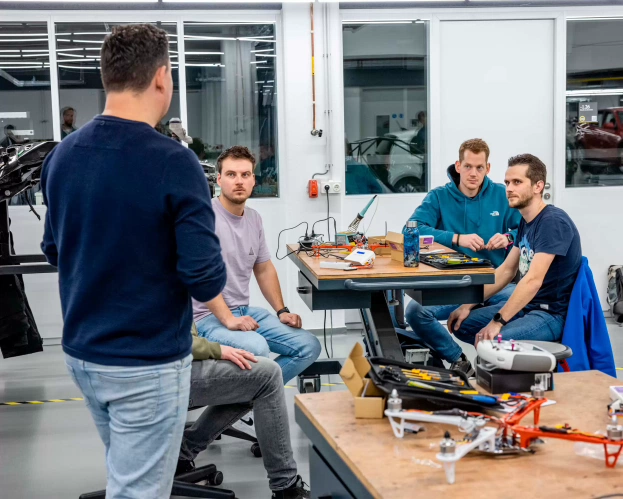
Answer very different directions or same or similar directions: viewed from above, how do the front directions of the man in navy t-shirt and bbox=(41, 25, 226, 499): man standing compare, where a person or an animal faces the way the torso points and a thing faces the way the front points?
very different directions

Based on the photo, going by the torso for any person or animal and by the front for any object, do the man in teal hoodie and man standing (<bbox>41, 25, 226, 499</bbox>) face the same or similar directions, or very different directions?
very different directions

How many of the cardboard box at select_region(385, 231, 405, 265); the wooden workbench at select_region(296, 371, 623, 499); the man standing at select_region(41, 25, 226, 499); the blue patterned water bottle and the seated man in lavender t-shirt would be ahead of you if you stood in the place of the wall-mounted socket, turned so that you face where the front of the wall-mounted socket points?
5

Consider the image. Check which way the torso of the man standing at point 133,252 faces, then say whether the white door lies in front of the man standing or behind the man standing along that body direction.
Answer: in front

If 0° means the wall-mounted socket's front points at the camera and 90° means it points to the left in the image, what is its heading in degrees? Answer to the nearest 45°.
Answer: approximately 0°

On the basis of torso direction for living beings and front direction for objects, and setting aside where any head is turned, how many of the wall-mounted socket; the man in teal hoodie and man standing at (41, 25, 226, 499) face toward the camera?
2

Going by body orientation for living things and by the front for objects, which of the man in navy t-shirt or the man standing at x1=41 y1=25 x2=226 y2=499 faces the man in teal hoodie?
the man standing

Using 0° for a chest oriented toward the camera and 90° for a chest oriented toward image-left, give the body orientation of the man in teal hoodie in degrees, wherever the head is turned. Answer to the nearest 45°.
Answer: approximately 0°

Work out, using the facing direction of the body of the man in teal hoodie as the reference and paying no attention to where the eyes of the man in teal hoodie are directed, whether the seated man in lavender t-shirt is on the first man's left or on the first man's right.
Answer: on the first man's right

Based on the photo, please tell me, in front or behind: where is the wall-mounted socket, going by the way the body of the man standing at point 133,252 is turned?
in front

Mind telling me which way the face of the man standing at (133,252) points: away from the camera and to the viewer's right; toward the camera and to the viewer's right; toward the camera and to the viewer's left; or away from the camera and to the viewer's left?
away from the camera and to the viewer's right

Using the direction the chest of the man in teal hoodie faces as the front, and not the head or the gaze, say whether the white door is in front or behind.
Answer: behind
